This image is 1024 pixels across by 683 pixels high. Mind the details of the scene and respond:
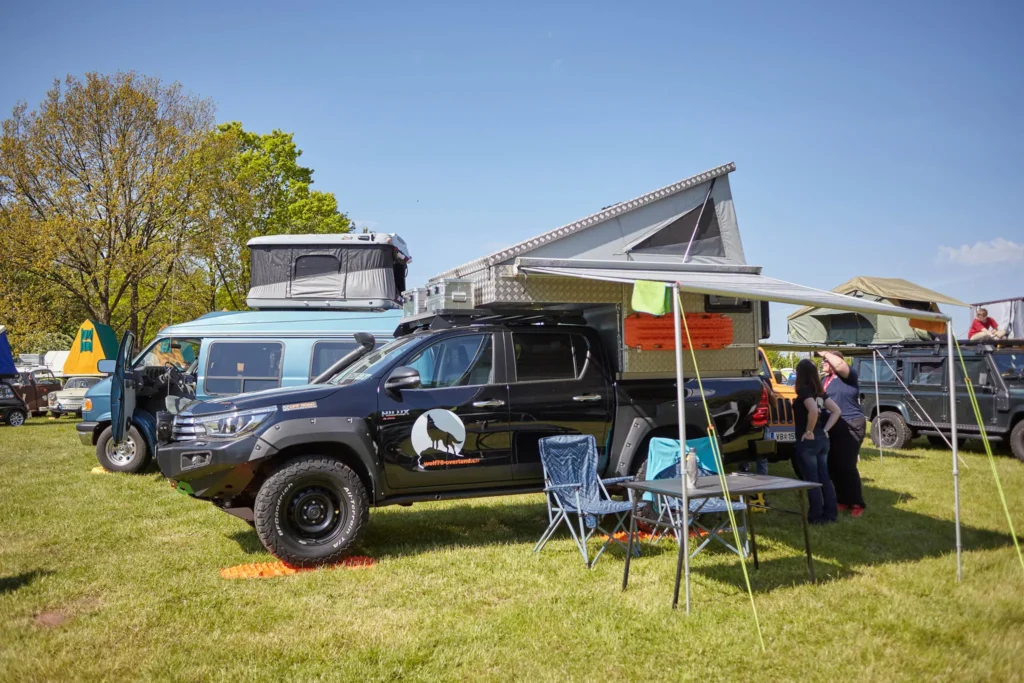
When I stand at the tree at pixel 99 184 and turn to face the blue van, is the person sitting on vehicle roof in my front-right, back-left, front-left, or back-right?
front-left

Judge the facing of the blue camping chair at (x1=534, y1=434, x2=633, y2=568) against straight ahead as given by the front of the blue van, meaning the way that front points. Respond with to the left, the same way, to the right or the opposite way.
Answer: to the left

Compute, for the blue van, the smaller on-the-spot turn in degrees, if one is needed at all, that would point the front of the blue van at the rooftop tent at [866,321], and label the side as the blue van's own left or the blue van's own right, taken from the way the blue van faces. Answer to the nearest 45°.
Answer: approximately 180°

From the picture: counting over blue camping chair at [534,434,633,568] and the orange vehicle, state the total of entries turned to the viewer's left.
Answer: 0

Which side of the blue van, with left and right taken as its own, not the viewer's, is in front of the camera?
left

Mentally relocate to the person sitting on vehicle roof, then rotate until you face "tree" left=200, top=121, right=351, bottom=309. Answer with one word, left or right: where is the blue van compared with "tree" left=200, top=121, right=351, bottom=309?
left

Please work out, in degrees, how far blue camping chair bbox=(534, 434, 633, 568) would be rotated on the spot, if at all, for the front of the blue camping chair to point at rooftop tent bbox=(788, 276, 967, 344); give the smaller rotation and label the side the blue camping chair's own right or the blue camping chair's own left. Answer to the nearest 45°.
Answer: approximately 90° to the blue camping chair's own left

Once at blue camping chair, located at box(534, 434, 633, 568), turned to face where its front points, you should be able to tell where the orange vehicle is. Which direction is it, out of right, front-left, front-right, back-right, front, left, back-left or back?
left

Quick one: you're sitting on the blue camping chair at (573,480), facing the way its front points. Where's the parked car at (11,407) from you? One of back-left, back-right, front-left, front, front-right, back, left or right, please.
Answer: back

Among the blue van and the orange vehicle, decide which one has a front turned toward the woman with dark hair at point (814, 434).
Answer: the orange vehicle

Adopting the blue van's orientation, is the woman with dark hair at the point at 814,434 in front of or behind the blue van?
behind

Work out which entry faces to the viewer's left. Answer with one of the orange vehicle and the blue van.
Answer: the blue van

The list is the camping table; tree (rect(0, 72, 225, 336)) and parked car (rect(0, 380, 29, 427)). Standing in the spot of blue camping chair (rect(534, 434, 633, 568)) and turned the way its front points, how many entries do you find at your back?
2

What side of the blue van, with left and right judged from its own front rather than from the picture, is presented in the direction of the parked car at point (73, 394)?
right

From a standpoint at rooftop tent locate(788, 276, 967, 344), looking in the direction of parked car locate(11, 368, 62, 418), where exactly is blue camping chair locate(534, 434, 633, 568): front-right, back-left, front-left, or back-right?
front-left

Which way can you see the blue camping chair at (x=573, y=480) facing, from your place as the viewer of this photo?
facing the viewer and to the right of the viewer

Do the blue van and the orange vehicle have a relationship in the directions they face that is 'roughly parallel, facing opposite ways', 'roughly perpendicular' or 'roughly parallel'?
roughly perpendicular
